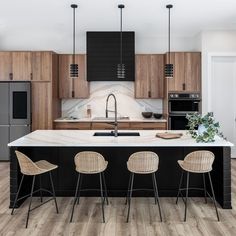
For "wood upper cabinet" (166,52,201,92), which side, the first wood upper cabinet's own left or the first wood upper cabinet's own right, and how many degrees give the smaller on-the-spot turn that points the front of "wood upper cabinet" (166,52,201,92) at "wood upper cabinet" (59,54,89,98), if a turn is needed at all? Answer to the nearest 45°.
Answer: approximately 90° to the first wood upper cabinet's own right

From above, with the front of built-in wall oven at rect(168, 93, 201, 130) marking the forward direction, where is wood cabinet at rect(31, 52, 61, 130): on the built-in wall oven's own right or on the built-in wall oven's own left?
on the built-in wall oven's own right

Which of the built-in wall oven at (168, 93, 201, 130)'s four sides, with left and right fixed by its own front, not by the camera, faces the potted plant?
front

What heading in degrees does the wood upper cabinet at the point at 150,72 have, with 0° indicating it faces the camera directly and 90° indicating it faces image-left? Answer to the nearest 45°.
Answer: approximately 0°

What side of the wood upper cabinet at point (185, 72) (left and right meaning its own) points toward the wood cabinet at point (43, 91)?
right

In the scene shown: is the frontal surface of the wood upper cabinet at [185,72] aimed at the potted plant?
yes

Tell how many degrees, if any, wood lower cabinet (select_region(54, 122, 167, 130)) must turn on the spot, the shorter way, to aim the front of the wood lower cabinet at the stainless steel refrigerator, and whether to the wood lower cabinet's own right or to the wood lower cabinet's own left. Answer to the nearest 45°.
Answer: approximately 90° to the wood lower cabinet's own right

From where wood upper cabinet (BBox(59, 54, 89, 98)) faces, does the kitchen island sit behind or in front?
in front
